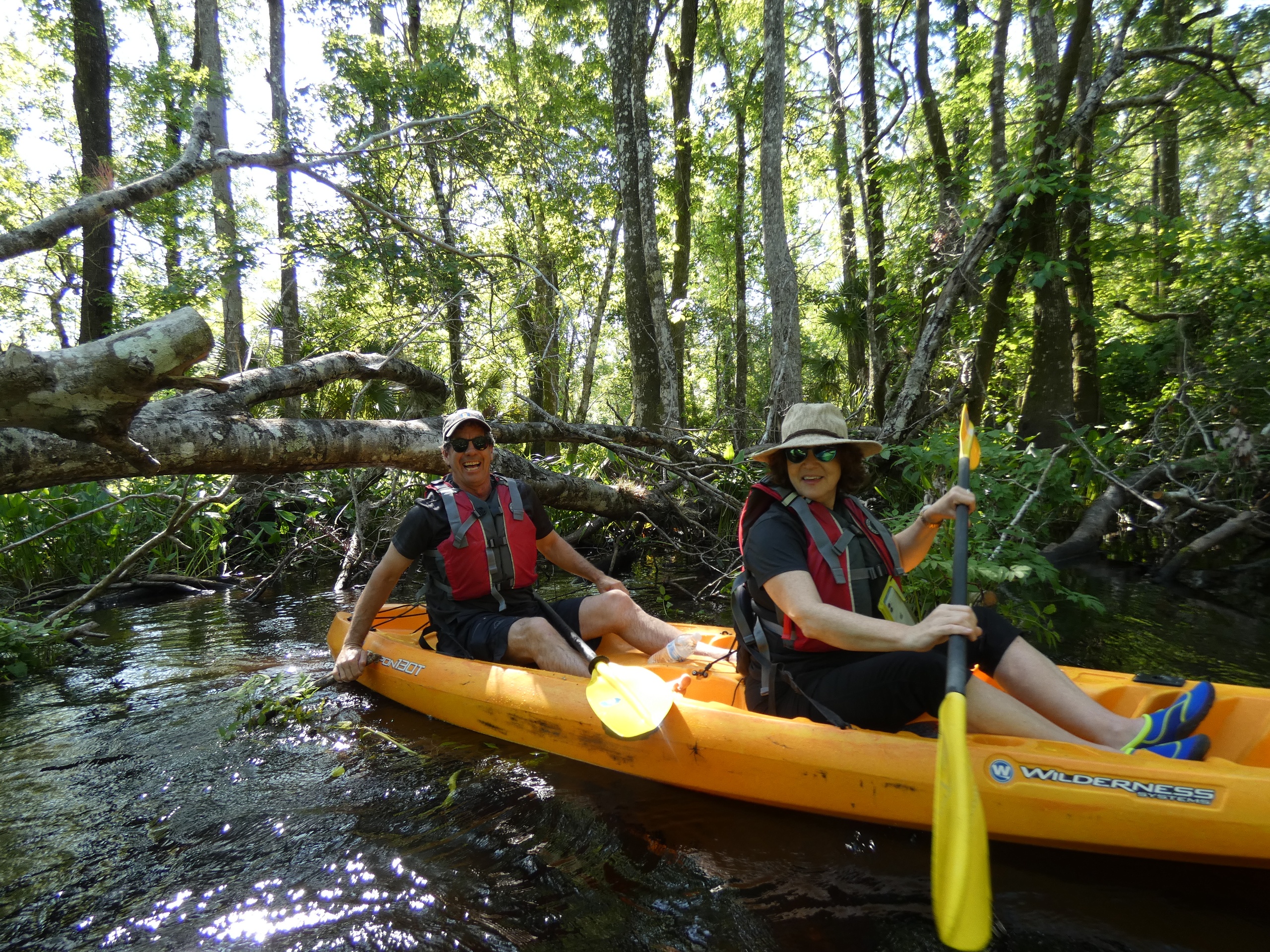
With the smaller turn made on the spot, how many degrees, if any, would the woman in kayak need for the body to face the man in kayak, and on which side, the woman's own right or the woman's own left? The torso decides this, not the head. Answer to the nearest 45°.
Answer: approximately 135° to the woman's own right

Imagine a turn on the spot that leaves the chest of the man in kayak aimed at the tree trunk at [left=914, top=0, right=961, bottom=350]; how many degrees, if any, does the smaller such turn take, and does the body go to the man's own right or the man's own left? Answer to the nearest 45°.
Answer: approximately 90° to the man's own left

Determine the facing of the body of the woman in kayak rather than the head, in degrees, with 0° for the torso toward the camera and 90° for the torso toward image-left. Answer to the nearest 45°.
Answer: approximately 315°

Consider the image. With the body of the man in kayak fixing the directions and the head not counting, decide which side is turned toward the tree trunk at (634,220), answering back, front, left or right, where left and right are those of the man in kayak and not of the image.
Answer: left

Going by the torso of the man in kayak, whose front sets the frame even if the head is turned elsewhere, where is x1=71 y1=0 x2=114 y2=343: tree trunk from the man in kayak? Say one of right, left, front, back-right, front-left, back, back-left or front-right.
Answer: back

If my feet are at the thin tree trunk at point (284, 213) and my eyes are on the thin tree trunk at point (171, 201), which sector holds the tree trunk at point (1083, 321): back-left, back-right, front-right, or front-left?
back-left

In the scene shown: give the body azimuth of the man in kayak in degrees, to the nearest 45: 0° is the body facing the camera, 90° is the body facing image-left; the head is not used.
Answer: approximately 315°
